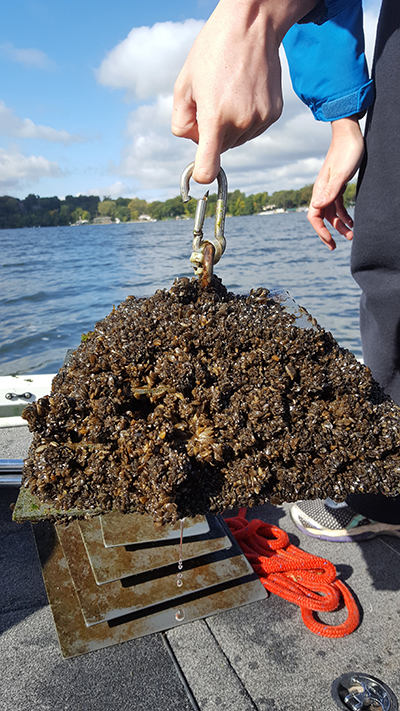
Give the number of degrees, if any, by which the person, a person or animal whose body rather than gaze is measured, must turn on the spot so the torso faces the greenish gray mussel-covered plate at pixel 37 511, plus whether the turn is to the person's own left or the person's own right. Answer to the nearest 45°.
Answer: approximately 45° to the person's own left

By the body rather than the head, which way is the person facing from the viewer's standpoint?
to the viewer's left
